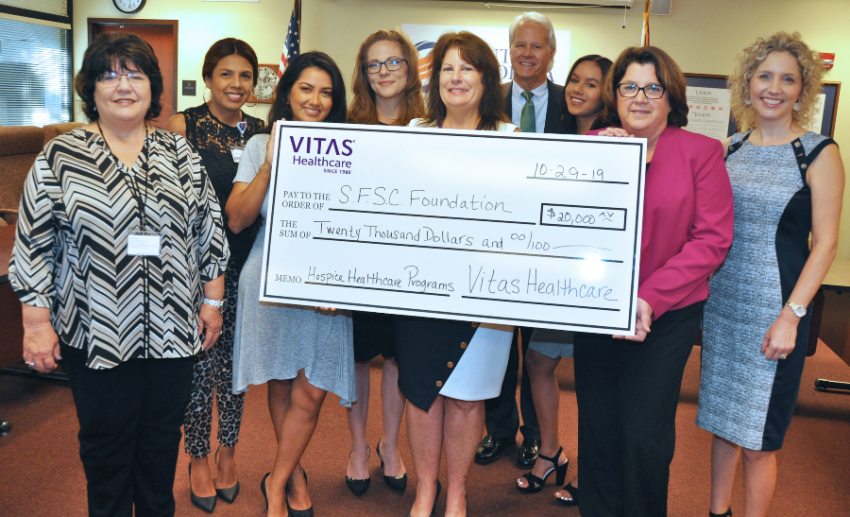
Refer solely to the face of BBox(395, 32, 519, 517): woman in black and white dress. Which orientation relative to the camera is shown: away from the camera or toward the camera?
toward the camera

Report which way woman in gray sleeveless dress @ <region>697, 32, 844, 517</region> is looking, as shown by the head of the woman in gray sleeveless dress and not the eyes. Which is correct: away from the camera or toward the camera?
toward the camera

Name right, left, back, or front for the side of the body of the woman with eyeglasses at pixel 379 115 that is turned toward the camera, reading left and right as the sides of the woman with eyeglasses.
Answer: front

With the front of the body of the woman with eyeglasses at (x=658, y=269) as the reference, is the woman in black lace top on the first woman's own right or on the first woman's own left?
on the first woman's own right

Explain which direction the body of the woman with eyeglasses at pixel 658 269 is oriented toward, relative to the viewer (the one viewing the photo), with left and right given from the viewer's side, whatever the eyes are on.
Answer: facing the viewer and to the left of the viewer

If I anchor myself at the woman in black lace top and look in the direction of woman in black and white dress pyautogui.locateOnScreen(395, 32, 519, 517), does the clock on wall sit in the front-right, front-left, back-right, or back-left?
back-left

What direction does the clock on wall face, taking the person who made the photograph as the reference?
facing the viewer

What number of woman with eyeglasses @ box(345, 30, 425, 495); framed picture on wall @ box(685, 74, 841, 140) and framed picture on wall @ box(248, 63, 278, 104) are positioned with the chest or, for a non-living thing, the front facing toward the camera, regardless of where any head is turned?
3

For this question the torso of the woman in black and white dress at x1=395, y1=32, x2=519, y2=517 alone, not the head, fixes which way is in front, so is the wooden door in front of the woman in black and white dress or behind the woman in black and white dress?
behind

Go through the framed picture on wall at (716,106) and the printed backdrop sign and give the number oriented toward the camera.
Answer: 2

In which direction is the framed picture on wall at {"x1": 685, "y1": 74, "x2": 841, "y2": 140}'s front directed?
toward the camera

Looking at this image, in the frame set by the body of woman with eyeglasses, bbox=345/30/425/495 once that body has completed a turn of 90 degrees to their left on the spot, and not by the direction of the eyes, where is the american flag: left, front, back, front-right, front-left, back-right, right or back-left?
left

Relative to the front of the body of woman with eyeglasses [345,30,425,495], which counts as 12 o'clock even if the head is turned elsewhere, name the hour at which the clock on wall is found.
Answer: The clock on wall is roughly at 5 o'clock from the woman with eyeglasses.

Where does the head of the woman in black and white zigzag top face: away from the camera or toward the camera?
toward the camera

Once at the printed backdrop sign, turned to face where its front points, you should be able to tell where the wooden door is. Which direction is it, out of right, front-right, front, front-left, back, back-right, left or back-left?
right
